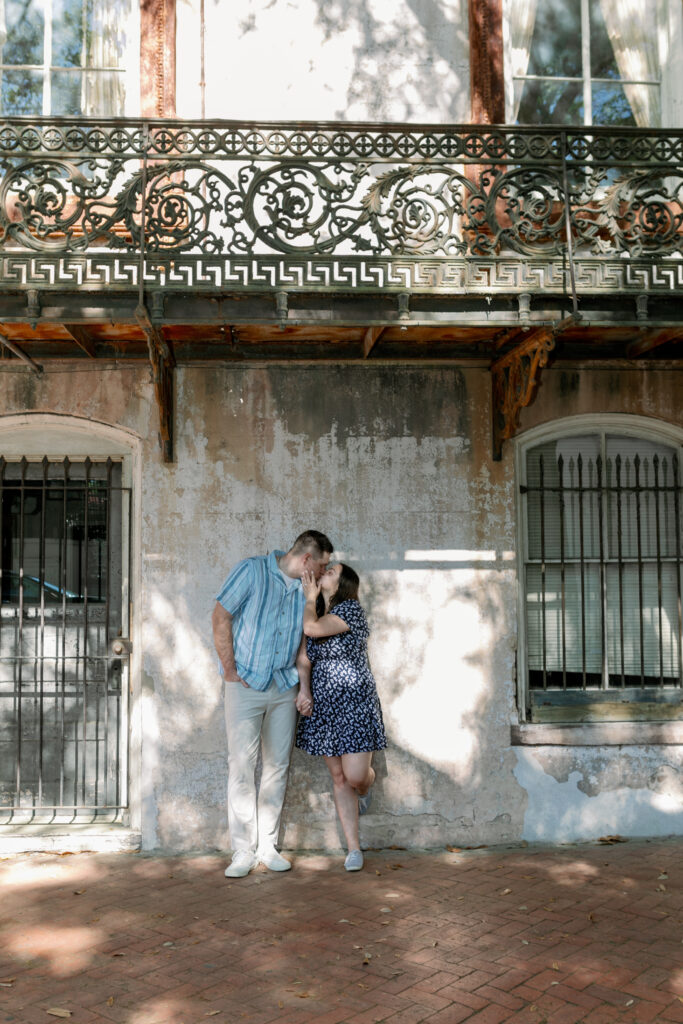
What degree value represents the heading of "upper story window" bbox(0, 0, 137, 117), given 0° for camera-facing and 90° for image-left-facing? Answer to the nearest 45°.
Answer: approximately 0°

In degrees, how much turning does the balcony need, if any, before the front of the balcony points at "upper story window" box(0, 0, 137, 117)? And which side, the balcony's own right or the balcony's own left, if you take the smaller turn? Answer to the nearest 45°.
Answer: approximately 135° to the balcony's own right

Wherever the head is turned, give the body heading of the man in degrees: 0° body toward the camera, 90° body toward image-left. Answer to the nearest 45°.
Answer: approximately 315°

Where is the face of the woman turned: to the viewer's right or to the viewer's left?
to the viewer's left

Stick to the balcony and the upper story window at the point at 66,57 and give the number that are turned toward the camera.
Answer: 2

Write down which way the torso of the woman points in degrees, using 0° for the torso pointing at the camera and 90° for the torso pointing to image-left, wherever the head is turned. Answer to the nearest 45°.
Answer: approximately 45°

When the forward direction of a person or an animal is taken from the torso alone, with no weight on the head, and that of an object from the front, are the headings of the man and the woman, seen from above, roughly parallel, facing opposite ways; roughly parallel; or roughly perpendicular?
roughly perpendicular
